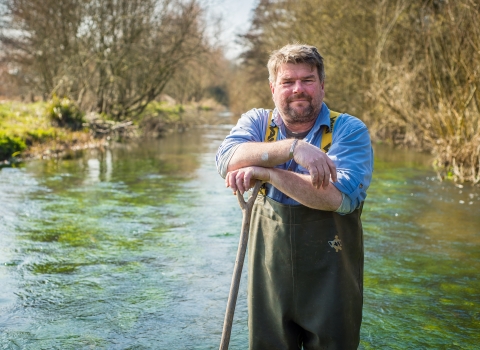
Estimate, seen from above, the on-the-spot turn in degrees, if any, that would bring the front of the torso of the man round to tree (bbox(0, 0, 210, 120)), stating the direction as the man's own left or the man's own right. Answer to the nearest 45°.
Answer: approximately 180°

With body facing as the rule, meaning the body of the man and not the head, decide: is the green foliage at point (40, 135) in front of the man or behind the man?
behind

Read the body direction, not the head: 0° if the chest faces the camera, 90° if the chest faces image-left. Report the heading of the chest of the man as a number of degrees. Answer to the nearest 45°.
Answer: approximately 0°

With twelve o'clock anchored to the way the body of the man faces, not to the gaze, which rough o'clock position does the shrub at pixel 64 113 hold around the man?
The shrub is roughly at 5 o'clock from the man.

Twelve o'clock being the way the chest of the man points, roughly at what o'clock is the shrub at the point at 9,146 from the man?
The shrub is roughly at 5 o'clock from the man.
